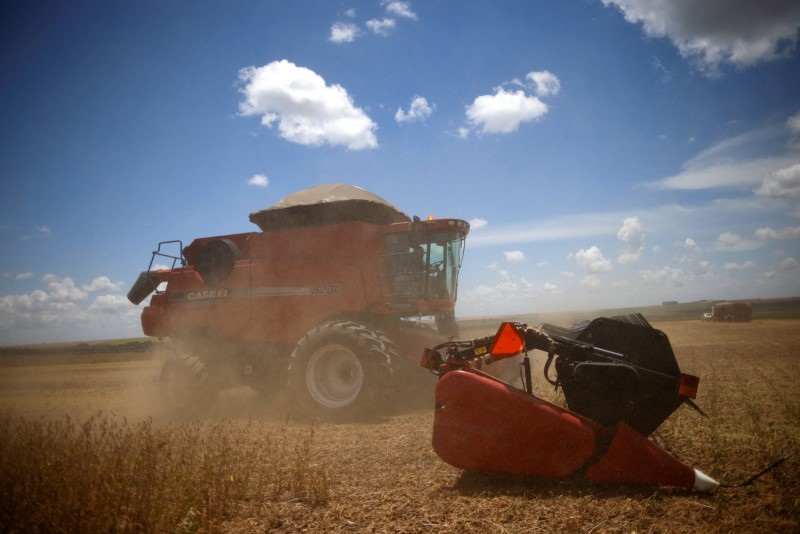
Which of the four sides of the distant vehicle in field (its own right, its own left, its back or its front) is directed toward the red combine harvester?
left

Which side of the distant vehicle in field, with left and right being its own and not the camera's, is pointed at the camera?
left
